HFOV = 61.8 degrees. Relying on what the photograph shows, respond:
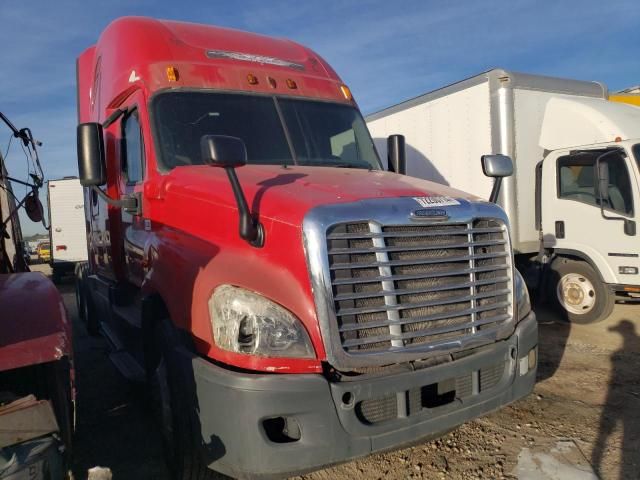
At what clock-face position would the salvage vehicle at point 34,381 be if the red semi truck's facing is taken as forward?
The salvage vehicle is roughly at 2 o'clock from the red semi truck.

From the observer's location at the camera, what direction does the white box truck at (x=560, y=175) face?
facing the viewer and to the right of the viewer

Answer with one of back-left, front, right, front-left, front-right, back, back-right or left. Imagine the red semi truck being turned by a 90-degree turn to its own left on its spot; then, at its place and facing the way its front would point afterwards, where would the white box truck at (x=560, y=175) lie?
front

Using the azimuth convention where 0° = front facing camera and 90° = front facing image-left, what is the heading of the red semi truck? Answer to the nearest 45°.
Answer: approximately 315°

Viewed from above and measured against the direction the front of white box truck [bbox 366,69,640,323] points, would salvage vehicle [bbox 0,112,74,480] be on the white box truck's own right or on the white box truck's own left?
on the white box truck's own right
